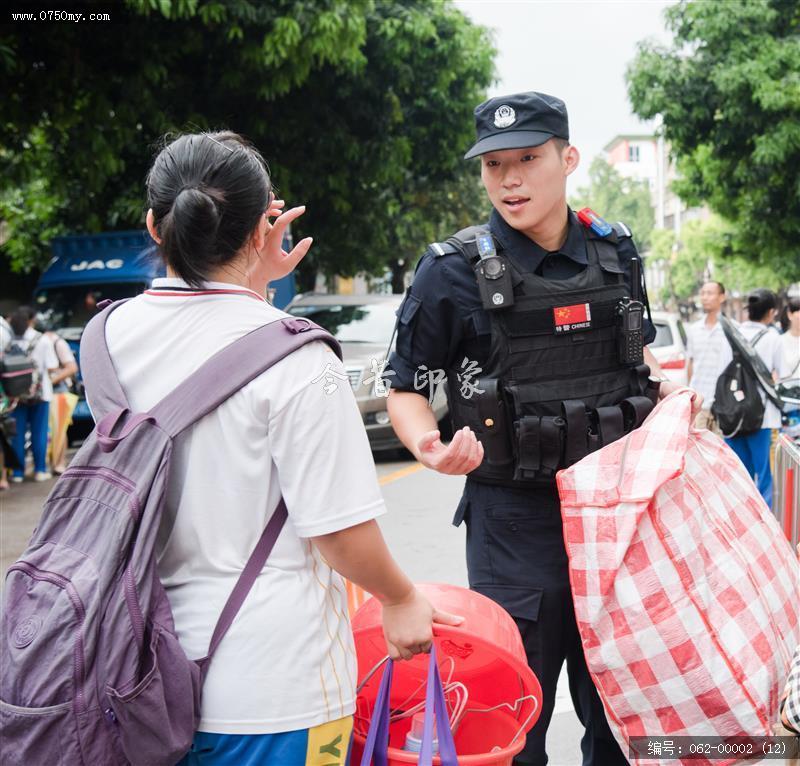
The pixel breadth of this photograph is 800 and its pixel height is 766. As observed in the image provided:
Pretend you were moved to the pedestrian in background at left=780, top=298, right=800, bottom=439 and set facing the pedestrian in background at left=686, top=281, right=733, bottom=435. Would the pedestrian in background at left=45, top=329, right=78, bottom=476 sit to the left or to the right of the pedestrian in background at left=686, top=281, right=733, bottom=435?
right

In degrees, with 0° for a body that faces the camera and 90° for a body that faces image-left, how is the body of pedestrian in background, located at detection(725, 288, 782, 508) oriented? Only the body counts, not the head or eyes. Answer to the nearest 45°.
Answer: approximately 225°

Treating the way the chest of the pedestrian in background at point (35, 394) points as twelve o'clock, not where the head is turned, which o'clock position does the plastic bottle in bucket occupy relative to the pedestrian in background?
The plastic bottle in bucket is roughly at 6 o'clock from the pedestrian in background.

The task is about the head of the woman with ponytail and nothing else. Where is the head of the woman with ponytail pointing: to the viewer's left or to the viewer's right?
to the viewer's right

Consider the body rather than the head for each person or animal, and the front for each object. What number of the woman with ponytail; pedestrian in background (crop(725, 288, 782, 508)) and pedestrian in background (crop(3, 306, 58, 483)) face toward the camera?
0

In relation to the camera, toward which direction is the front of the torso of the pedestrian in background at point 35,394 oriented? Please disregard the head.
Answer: away from the camera

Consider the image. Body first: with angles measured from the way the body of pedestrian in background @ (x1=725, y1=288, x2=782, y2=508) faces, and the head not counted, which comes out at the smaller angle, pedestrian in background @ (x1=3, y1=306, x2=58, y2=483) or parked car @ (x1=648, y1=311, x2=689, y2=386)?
the parked car

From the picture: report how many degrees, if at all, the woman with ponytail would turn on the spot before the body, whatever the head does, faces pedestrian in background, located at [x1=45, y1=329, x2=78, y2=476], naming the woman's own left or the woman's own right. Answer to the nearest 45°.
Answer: approximately 45° to the woman's own left

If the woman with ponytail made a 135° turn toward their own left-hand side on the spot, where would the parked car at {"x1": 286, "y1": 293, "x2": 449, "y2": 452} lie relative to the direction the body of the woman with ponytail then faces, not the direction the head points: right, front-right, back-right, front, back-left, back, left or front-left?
right

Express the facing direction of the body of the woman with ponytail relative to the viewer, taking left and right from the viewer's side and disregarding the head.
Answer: facing away from the viewer and to the right of the viewer

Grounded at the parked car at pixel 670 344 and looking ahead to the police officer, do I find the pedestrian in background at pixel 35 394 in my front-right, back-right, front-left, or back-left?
front-right
